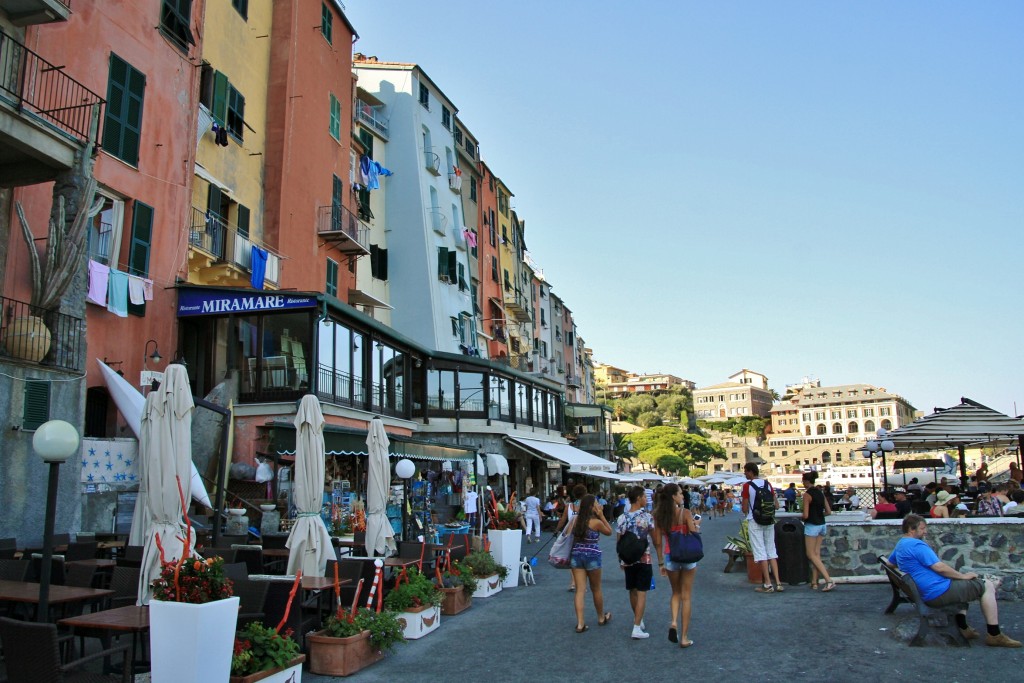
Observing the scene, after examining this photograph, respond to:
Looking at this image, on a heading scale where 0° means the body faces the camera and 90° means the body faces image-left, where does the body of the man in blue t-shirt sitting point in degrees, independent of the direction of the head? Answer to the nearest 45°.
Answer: approximately 270°

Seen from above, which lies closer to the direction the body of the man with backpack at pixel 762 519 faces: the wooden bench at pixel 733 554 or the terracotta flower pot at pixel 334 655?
the wooden bench

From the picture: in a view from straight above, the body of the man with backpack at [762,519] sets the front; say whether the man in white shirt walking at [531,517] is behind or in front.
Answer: in front

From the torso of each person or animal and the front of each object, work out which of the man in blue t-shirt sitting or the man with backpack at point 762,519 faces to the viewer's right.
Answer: the man in blue t-shirt sitting

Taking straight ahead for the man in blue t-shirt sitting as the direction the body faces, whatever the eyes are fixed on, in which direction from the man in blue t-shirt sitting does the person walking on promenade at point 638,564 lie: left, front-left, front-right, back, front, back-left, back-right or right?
back

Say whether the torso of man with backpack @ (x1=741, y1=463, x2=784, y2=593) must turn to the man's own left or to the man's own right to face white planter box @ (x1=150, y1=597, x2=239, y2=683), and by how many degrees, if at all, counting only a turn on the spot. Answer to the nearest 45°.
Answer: approximately 90° to the man's own left

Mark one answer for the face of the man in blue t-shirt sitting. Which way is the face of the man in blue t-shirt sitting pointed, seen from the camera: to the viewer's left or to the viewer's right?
to the viewer's right

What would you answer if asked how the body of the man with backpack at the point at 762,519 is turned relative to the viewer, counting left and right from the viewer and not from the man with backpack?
facing away from the viewer and to the left of the viewer

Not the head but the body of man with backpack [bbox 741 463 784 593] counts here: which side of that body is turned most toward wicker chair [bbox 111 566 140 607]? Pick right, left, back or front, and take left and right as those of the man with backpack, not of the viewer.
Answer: left

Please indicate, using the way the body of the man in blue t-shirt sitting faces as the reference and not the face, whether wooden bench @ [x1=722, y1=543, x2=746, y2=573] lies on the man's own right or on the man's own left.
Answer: on the man's own left

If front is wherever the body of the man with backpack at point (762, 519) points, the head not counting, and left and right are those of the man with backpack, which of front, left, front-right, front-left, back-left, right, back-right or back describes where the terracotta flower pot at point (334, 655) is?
left

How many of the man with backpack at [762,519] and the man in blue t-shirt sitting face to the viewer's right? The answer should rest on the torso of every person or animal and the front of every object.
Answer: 1

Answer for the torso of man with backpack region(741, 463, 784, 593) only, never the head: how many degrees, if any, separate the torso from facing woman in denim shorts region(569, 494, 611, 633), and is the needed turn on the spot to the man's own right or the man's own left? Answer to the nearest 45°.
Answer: approximately 90° to the man's own left
